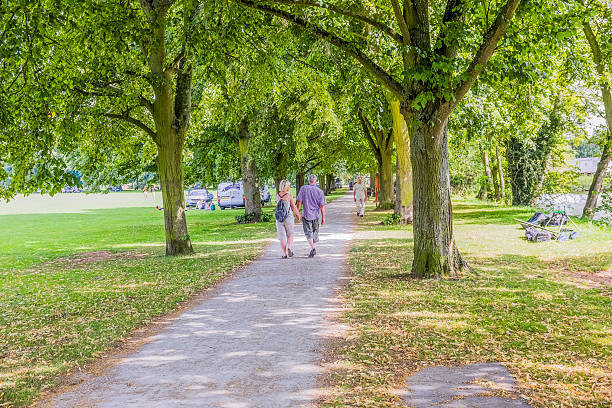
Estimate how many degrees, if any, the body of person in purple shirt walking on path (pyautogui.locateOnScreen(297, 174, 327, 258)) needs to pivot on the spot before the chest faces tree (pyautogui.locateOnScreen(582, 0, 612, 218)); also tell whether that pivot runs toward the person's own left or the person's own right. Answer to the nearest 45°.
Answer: approximately 45° to the person's own right

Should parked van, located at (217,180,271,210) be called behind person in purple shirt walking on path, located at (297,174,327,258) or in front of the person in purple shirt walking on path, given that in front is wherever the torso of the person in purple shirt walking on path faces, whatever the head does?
in front

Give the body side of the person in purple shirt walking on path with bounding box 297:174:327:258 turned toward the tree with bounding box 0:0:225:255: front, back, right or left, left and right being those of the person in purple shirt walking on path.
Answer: left

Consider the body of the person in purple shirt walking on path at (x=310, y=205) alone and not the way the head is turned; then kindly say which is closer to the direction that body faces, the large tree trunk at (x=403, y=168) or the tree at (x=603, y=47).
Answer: the large tree trunk

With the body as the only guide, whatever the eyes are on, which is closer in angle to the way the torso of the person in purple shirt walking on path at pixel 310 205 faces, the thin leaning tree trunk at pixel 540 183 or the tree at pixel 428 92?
the thin leaning tree trunk

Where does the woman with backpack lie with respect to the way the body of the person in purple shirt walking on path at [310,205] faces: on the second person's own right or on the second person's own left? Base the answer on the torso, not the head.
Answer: on the second person's own left

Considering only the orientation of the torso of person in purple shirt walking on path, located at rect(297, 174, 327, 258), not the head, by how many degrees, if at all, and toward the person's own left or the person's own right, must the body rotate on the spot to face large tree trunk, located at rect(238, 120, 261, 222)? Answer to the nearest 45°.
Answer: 0° — they already face it

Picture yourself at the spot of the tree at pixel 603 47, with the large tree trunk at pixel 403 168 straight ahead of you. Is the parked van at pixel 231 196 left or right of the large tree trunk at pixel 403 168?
right

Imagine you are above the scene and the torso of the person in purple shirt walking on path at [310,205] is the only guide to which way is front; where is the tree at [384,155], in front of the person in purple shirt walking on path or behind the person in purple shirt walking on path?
in front

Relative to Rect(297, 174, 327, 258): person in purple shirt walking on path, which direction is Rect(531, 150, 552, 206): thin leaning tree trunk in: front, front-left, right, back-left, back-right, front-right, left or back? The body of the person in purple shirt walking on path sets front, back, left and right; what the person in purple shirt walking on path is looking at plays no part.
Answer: front-right

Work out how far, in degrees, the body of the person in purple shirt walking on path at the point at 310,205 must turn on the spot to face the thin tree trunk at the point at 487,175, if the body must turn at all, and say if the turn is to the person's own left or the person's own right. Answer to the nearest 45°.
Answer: approximately 45° to the person's own right

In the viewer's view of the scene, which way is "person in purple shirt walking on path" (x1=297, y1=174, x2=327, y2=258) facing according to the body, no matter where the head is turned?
away from the camera
